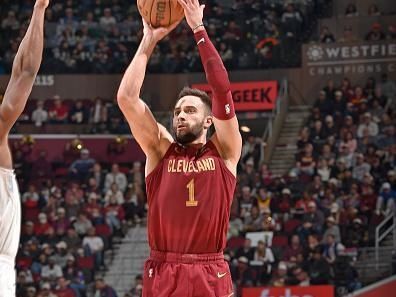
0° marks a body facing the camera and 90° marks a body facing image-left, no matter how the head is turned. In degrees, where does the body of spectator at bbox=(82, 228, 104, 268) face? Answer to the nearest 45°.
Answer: approximately 315°

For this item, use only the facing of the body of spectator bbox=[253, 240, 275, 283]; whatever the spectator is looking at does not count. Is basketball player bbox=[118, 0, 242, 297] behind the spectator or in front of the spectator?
in front

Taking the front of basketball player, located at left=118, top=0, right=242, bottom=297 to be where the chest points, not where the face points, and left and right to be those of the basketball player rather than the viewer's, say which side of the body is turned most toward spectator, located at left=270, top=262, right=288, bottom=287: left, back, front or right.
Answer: back

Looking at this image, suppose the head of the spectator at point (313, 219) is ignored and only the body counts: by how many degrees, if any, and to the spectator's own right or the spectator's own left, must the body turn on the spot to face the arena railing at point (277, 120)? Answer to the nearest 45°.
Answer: approximately 135° to the spectator's own right

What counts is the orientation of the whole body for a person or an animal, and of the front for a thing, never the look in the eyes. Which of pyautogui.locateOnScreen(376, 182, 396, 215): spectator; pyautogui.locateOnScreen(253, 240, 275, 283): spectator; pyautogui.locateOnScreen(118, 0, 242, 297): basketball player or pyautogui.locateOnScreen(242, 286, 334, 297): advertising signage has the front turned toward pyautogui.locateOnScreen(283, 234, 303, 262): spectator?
pyautogui.locateOnScreen(376, 182, 396, 215): spectator

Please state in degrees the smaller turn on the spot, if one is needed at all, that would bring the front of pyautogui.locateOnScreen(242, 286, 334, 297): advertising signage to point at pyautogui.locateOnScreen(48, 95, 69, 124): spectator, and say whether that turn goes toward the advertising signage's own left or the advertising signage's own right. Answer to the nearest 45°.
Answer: approximately 135° to the advertising signage's own right

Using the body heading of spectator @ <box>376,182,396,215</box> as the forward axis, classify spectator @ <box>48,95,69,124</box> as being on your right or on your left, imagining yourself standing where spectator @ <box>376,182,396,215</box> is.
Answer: on your right

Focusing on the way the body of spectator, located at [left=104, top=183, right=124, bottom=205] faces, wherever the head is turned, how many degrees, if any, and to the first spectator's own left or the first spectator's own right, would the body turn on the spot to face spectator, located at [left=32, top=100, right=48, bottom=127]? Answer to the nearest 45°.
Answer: approximately 135° to the first spectator's own right

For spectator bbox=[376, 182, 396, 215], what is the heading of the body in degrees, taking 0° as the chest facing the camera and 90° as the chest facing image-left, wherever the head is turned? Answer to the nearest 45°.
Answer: approximately 45°

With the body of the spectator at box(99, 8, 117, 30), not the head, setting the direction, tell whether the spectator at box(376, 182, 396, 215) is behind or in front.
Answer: in front

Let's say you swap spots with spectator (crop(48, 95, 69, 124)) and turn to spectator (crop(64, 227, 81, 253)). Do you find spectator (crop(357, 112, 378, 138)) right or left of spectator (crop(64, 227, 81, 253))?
left
